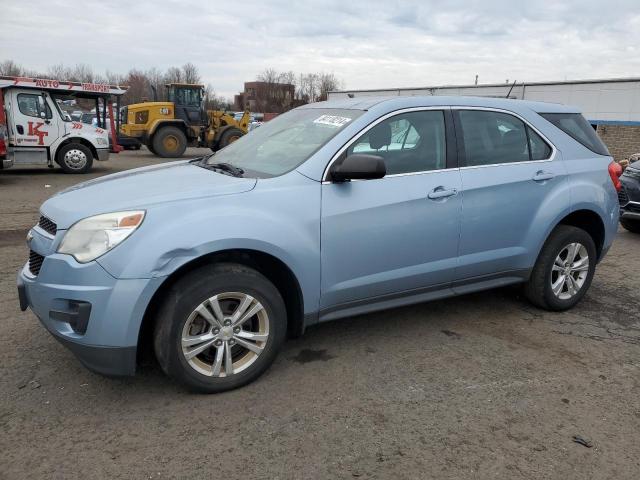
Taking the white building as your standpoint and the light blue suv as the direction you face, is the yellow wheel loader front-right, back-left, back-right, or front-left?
front-right

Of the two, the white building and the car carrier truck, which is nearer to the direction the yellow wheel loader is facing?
the white building

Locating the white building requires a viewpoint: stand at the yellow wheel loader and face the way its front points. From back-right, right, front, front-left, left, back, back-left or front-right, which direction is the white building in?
front

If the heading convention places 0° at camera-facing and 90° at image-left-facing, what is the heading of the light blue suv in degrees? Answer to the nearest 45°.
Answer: approximately 45°

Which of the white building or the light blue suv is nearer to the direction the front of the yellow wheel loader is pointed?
the white building

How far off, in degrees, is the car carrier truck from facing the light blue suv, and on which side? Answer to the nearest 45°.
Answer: approximately 90° to its right

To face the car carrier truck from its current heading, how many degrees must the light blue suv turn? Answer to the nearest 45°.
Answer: approximately 90° to its right

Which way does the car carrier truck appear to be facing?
to the viewer's right

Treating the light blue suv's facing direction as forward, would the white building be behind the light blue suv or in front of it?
behind

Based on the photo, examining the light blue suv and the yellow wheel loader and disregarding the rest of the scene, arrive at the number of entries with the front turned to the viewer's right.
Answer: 1

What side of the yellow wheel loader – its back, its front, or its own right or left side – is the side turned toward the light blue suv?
right

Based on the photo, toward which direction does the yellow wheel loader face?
to the viewer's right
